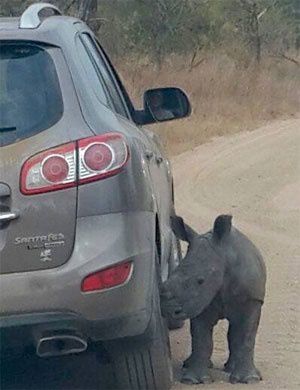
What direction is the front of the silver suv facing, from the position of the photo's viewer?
facing away from the viewer

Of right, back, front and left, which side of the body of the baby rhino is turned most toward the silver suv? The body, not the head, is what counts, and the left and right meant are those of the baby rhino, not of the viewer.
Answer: right

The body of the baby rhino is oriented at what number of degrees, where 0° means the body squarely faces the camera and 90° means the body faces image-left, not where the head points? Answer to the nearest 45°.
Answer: approximately 45°

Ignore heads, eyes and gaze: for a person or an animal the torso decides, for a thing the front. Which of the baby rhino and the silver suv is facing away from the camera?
the silver suv

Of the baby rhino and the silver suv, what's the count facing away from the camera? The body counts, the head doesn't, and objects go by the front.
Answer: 1
